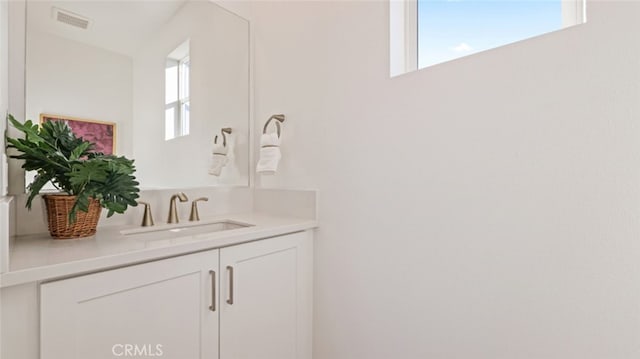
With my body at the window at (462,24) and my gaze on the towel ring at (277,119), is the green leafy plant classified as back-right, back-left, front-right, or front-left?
front-left

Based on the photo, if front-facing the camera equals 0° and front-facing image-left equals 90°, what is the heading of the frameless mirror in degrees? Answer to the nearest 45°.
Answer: approximately 315°

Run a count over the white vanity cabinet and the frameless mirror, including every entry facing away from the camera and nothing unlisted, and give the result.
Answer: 0

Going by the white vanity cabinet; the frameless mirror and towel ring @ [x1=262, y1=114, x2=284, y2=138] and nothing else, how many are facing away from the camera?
0

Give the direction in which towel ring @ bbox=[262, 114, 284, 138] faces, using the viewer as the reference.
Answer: facing the viewer and to the left of the viewer

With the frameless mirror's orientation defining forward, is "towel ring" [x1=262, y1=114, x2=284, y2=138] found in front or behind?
in front

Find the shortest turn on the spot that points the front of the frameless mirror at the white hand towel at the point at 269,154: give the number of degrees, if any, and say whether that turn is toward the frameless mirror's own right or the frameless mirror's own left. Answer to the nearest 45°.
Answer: approximately 45° to the frameless mirror's own left

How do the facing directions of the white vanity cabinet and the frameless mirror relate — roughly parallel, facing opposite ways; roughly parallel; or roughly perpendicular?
roughly parallel

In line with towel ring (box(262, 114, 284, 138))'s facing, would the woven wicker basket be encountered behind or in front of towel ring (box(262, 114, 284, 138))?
in front

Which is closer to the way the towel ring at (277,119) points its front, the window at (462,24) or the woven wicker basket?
the woven wicker basket
